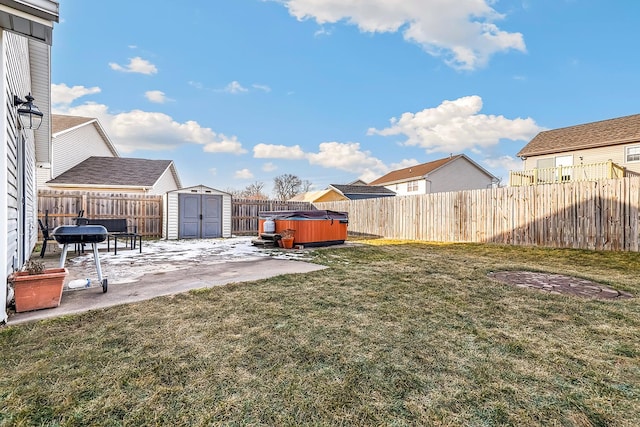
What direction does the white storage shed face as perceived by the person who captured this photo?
facing the viewer

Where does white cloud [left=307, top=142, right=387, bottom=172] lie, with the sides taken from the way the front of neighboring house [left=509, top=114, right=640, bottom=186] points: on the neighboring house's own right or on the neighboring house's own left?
on the neighboring house's own left

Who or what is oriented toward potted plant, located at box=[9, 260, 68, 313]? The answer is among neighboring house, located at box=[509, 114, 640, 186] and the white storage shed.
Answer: the white storage shed

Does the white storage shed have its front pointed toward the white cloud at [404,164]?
no

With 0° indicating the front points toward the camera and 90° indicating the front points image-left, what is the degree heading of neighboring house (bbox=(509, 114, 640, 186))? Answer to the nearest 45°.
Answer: approximately 225°

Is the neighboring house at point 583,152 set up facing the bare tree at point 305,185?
no

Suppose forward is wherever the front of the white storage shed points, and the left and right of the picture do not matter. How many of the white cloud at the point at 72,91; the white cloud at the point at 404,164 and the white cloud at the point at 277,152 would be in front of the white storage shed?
0

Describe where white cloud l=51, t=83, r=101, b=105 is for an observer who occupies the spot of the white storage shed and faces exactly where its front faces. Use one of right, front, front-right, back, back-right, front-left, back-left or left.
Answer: back-right

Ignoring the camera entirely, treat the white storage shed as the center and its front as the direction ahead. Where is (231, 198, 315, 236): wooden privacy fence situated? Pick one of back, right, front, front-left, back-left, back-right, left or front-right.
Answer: back-left
